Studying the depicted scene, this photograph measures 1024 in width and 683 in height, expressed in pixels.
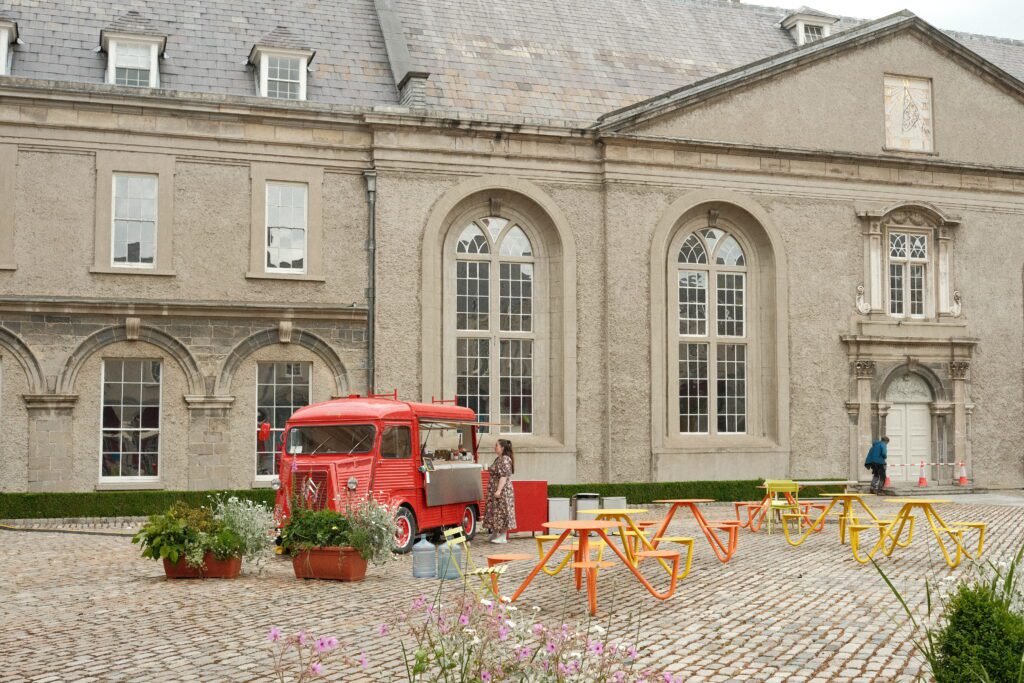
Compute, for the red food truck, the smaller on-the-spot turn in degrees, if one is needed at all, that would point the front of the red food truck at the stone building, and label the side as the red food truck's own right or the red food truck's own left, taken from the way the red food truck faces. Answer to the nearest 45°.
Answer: approximately 135° to the red food truck's own right

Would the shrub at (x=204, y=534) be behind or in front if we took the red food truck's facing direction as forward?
in front

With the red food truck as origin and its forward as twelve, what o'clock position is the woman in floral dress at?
The woman in floral dress is roughly at 7 o'clock from the red food truck.

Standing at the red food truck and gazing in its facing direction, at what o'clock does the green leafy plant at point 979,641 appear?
The green leafy plant is roughly at 10 o'clock from the red food truck.

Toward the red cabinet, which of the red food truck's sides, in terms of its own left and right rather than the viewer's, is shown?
back

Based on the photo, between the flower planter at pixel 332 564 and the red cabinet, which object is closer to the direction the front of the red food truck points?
the flower planter

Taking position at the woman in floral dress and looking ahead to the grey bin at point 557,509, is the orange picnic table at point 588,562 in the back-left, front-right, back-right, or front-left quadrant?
back-right

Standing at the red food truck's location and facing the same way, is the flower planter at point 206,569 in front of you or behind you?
in front

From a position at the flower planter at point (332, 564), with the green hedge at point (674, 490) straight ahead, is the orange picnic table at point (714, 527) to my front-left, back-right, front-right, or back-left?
front-right

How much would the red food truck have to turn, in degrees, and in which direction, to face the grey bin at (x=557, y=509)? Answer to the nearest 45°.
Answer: approximately 180°

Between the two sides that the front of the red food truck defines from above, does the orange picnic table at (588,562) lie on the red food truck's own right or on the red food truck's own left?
on the red food truck's own left

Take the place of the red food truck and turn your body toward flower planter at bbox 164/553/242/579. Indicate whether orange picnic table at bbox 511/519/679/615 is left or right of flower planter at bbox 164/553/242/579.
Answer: left

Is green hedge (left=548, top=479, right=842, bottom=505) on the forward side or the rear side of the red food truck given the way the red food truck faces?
on the rear side

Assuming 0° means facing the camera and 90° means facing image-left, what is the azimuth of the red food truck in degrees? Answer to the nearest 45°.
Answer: approximately 45°

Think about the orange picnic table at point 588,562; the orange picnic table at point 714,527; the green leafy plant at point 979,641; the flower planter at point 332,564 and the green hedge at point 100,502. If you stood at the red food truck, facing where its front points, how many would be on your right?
1

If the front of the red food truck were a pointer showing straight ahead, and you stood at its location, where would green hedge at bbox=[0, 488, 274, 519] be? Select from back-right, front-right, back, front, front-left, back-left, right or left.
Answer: right

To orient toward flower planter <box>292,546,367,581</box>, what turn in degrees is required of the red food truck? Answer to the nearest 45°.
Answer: approximately 45° to its left

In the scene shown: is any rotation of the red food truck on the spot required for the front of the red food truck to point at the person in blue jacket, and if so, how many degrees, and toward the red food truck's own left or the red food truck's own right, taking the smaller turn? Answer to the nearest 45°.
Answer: approximately 180°
